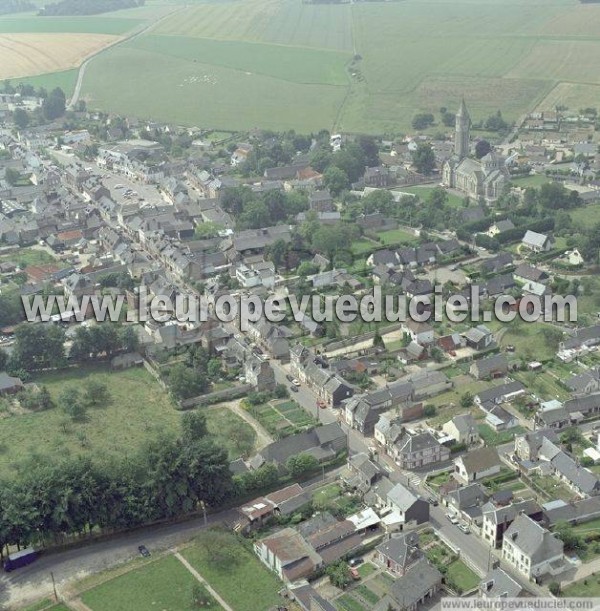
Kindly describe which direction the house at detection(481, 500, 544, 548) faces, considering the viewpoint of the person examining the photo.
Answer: facing the viewer and to the left of the viewer

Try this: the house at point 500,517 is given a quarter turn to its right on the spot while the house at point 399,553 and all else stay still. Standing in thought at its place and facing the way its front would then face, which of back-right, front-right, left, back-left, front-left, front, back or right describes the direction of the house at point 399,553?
left

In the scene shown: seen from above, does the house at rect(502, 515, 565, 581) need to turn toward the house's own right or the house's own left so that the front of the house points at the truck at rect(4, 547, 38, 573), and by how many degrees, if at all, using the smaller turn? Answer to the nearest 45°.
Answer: approximately 45° to the house's own right

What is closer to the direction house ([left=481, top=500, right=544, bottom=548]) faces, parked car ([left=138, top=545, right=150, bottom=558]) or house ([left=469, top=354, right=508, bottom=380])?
the parked car

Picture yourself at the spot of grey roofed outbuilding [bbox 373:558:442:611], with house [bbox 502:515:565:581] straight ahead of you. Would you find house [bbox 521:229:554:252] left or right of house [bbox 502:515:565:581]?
left

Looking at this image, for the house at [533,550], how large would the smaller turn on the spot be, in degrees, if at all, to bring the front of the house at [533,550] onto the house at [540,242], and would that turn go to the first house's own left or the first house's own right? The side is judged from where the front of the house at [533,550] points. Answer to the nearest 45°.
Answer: approximately 135° to the first house's own right

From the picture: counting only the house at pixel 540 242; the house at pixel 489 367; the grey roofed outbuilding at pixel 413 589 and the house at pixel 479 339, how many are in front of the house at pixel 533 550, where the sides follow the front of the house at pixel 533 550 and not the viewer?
1

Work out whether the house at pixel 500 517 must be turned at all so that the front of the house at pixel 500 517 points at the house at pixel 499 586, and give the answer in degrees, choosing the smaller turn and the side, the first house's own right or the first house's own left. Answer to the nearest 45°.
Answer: approximately 45° to the first house's own left

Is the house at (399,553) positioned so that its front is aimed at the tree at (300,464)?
no

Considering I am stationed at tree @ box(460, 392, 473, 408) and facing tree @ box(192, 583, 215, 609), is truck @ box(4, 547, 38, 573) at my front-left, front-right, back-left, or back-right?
front-right

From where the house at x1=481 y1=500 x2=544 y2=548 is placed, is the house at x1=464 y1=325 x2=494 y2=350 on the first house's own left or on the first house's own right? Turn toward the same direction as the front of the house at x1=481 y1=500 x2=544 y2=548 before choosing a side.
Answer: on the first house's own right

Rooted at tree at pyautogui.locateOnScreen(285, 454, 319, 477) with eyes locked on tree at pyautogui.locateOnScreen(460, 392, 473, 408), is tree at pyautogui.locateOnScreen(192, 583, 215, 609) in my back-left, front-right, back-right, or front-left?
back-right

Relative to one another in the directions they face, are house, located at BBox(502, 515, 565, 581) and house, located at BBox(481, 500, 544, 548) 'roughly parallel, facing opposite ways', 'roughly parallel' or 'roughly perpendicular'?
roughly parallel

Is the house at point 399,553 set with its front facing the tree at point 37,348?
no

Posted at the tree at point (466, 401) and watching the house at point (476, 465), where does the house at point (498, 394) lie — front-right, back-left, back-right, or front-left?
back-left

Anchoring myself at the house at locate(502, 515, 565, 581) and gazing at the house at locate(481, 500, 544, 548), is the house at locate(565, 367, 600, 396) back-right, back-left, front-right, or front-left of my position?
front-right

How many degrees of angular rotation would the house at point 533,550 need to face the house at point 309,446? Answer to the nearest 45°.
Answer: approximately 90° to its right
